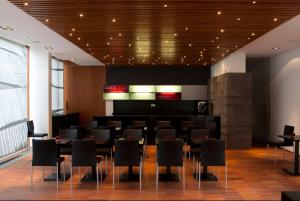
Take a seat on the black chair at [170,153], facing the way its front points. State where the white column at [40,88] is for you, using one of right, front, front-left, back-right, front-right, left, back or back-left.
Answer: front-left

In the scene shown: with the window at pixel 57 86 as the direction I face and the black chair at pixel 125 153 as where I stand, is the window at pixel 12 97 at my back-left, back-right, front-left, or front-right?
front-left

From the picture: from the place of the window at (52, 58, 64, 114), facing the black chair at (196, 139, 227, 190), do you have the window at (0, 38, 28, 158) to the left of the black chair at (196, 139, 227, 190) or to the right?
right

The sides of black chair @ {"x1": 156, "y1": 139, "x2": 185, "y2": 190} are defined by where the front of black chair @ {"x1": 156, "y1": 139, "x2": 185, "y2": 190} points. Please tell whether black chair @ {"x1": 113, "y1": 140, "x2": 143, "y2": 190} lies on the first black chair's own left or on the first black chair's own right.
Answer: on the first black chair's own left

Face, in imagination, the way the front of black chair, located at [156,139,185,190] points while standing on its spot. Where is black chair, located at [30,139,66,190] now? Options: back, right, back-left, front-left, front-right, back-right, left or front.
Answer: left

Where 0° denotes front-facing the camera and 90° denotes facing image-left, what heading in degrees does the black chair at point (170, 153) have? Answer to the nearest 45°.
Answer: approximately 180°

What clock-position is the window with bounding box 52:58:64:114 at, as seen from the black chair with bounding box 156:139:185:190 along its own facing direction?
The window is roughly at 11 o'clock from the black chair.

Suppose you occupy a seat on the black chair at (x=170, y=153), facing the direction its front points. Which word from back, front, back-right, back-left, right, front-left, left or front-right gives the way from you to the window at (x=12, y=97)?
front-left

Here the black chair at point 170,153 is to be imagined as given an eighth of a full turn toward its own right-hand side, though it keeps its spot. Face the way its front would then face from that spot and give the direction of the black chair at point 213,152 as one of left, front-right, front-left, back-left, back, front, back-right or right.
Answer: front-right

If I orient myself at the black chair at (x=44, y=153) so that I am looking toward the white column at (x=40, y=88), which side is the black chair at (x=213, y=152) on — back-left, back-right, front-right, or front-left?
back-right
